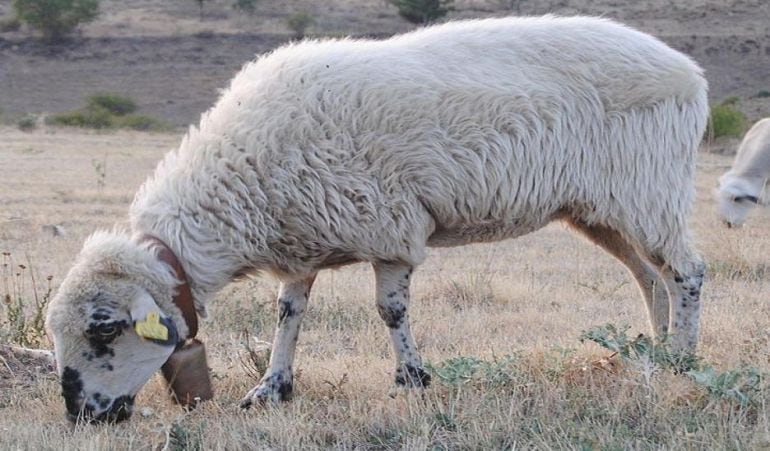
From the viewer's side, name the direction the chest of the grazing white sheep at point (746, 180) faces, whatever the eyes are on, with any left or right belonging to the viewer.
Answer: facing to the left of the viewer

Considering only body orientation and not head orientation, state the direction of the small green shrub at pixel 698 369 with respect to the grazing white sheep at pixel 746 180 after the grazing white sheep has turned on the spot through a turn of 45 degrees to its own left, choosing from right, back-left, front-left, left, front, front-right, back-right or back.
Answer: front-left

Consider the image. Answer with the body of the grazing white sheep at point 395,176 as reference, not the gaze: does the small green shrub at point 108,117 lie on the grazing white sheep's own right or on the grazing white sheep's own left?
on the grazing white sheep's own right

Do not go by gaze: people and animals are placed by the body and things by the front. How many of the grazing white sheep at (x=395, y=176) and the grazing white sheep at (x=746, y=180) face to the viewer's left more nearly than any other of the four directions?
2

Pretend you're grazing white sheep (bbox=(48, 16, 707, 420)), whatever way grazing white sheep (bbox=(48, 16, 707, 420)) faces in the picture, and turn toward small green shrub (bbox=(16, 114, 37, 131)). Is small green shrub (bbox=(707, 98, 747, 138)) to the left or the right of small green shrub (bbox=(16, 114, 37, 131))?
right

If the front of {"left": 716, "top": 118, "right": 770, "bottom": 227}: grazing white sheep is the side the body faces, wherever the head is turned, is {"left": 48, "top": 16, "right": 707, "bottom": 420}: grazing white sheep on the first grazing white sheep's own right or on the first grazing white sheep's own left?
on the first grazing white sheep's own left

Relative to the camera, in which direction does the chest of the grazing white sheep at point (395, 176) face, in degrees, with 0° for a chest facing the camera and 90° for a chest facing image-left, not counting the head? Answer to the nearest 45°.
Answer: approximately 90°
